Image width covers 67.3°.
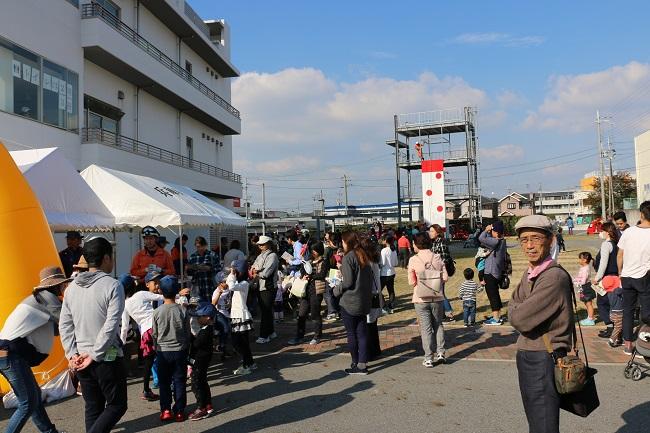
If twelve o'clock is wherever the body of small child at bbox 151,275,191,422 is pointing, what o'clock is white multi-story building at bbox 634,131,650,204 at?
The white multi-story building is roughly at 2 o'clock from the small child.

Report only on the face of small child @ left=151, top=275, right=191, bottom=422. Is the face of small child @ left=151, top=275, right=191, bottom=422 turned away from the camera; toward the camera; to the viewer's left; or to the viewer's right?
away from the camera

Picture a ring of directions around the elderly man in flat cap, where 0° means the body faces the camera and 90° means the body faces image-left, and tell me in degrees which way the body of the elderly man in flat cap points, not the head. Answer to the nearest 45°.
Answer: approximately 45°

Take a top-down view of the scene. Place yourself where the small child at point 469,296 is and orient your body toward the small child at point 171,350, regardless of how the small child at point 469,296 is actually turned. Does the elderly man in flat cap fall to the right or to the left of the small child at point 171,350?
left

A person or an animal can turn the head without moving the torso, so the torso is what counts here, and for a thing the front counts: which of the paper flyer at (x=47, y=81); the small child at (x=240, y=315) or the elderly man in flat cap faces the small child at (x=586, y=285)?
the paper flyer

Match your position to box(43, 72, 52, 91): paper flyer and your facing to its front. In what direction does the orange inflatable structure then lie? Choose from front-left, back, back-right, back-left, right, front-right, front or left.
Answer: front-right

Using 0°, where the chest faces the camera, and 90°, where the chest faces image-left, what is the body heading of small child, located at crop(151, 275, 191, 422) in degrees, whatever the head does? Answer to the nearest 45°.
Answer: approximately 180°

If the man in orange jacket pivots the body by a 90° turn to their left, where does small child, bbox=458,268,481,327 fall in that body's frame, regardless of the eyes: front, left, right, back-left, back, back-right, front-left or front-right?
front

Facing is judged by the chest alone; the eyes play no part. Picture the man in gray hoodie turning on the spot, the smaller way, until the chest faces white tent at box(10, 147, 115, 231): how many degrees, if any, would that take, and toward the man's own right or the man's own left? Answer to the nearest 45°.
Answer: approximately 45° to the man's own left

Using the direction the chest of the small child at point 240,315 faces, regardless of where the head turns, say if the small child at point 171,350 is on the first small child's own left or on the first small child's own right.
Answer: on the first small child's own left

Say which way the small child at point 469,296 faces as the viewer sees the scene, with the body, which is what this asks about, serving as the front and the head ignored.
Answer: away from the camera

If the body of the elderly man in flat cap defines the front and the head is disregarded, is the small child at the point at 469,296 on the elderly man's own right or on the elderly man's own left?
on the elderly man's own right

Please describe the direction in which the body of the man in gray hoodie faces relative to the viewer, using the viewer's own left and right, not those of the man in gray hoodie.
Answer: facing away from the viewer and to the right of the viewer
